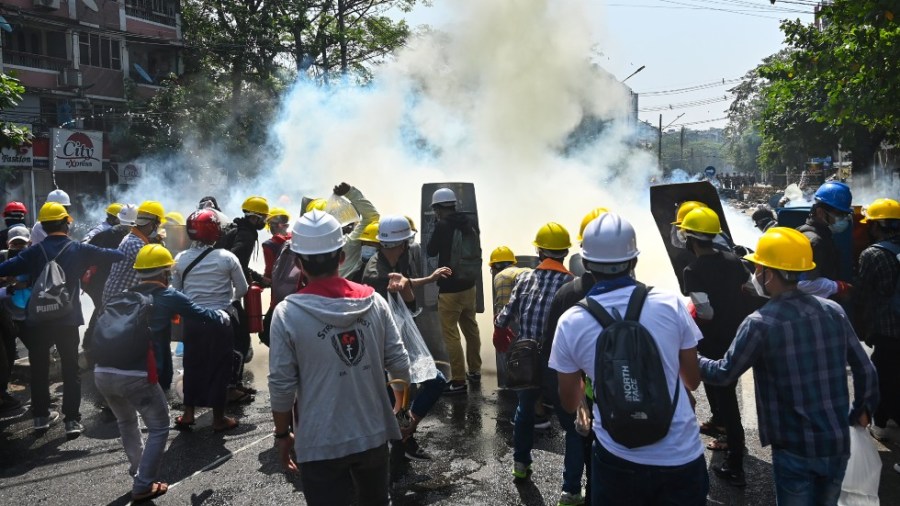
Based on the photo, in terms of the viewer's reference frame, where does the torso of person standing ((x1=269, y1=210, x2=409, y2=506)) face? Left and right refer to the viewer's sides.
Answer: facing away from the viewer

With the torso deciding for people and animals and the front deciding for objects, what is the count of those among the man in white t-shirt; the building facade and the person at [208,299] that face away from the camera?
2

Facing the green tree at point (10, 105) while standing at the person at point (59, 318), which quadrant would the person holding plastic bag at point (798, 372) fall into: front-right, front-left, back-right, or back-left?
back-right

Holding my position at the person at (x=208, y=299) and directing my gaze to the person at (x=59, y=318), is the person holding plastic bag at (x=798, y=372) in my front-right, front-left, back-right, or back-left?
back-left

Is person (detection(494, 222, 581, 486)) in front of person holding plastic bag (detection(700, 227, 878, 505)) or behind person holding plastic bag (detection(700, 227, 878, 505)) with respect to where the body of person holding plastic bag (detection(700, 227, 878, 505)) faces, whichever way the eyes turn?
in front

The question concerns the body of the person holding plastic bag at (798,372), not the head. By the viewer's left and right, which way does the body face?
facing away from the viewer and to the left of the viewer

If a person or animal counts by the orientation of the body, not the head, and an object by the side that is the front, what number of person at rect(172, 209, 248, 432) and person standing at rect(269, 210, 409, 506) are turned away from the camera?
2

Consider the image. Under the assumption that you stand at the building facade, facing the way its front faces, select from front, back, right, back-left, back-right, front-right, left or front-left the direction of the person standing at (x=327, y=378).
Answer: front-right

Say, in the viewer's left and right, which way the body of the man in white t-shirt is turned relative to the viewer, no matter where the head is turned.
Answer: facing away from the viewer

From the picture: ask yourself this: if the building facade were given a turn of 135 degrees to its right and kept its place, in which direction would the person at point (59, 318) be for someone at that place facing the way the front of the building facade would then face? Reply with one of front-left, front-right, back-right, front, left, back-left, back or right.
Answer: left

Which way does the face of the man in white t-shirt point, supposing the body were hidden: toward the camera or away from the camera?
away from the camera

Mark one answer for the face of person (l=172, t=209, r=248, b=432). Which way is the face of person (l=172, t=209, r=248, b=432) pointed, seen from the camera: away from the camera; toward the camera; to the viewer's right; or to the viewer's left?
away from the camera

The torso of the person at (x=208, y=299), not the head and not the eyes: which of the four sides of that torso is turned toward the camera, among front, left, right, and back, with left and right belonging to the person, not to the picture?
back

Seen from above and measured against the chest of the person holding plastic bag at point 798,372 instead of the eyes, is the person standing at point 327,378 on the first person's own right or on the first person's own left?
on the first person's own left

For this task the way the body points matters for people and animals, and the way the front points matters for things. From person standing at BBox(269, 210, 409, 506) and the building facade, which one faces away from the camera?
the person standing

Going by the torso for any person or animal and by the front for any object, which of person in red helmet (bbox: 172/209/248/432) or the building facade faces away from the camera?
the person in red helmet
